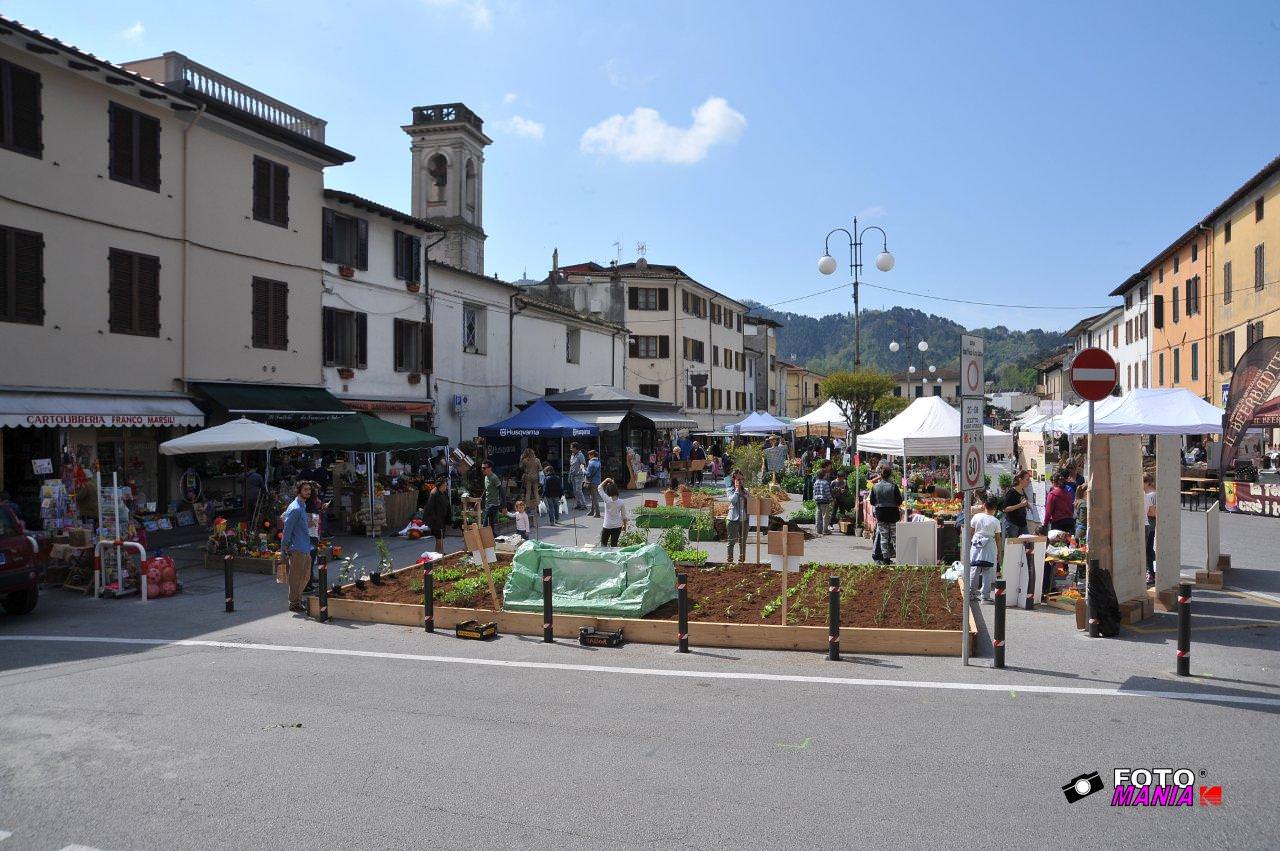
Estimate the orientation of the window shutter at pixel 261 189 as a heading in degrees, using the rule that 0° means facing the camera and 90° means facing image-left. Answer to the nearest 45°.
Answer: approximately 315°

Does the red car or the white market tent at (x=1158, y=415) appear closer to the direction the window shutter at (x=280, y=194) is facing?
the white market tent

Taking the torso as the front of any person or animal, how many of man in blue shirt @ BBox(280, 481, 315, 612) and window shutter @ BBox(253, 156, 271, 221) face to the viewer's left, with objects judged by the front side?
0

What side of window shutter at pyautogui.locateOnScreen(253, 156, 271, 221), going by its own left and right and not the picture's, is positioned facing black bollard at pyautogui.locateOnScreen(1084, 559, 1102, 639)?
front

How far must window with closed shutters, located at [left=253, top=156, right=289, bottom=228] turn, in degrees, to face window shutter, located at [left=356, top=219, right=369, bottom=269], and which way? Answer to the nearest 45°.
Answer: approximately 90° to its left

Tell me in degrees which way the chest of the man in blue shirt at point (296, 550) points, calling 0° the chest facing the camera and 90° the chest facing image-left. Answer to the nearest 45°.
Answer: approximately 270°

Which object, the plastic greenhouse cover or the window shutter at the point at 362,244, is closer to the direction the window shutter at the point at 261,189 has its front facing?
the plastic greenhouse cover

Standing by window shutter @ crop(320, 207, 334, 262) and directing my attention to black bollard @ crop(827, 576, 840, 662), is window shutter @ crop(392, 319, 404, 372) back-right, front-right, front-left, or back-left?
back-left

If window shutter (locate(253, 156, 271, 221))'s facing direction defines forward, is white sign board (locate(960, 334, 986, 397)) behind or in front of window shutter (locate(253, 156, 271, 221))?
in front

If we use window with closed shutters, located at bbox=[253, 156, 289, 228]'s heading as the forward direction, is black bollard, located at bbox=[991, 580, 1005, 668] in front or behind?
in front

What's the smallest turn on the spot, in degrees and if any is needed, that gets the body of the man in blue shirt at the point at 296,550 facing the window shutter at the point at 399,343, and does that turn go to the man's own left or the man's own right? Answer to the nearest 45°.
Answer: approximately 90° to the man's own left

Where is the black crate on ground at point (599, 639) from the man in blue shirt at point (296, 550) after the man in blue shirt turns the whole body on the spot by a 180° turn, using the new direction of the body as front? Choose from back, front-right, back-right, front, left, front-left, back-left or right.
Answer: back-left
